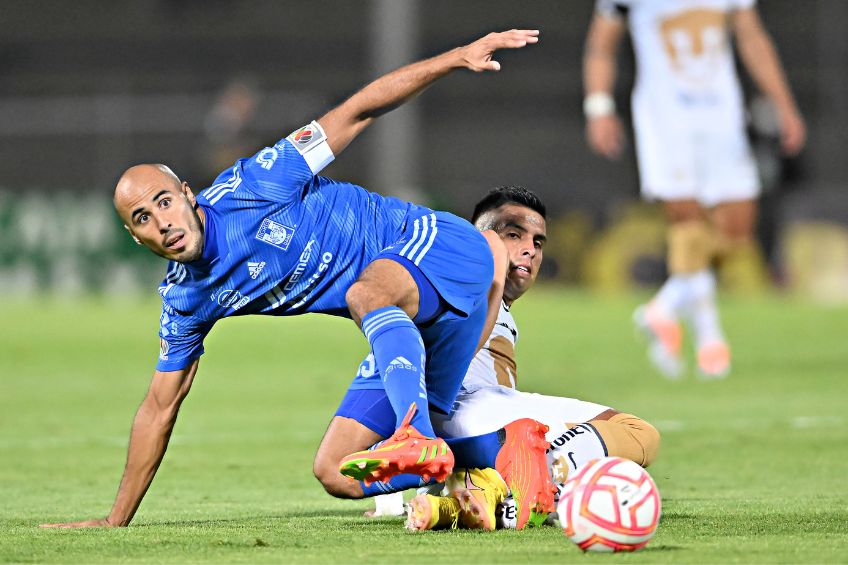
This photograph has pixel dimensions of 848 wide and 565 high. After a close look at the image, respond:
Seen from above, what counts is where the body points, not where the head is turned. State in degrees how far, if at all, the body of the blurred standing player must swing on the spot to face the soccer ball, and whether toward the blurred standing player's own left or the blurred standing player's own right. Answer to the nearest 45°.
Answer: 0° — they already face it

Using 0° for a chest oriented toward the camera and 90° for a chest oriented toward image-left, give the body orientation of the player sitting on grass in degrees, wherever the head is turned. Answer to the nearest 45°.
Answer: approximately 315°

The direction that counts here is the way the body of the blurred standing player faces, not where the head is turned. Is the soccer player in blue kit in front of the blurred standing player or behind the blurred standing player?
in front

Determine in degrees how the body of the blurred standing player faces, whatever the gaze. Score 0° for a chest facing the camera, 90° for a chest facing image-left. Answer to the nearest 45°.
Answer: approximately 0°
